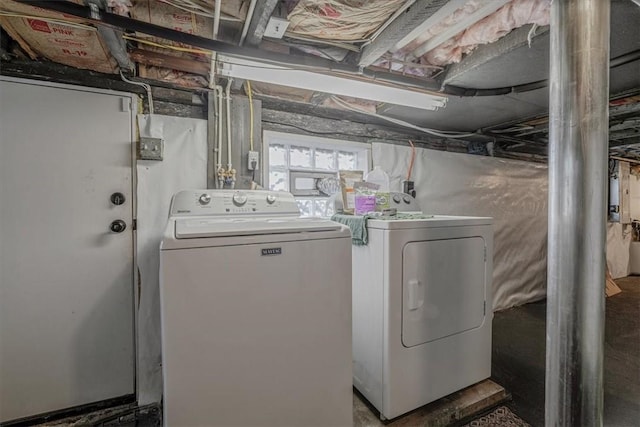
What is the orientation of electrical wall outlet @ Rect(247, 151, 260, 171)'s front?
toward the camera

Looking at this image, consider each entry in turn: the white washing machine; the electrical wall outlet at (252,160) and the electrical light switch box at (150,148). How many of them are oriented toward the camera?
3

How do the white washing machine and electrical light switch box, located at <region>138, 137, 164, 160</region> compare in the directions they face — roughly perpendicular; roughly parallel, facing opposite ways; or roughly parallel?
roughly parallel

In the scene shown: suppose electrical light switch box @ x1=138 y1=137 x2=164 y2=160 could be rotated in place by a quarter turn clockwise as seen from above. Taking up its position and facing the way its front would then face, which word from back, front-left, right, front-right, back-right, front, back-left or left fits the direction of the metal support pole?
back-left

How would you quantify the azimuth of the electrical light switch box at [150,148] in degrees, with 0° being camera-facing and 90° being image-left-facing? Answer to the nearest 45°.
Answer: approximately 0°

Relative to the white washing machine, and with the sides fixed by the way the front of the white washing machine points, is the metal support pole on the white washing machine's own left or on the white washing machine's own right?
on the white washing machine's own left

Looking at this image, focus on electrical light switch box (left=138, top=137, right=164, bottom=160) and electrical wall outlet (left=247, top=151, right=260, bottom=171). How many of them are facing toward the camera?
2

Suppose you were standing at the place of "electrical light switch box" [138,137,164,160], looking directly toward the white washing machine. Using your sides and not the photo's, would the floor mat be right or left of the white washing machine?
left

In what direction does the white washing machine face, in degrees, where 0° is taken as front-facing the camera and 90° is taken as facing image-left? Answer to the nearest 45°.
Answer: approximately 0°

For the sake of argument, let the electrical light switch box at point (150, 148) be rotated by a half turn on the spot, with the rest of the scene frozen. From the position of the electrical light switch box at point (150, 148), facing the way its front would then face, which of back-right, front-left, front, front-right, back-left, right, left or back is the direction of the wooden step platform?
back-right

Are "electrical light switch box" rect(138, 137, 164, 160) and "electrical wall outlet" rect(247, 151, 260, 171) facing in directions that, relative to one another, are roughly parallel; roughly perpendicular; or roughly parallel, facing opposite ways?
roughly parallel

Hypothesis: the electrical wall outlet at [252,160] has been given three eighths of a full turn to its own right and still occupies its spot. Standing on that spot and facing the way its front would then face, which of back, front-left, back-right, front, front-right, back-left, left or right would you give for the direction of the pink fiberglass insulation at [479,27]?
back
